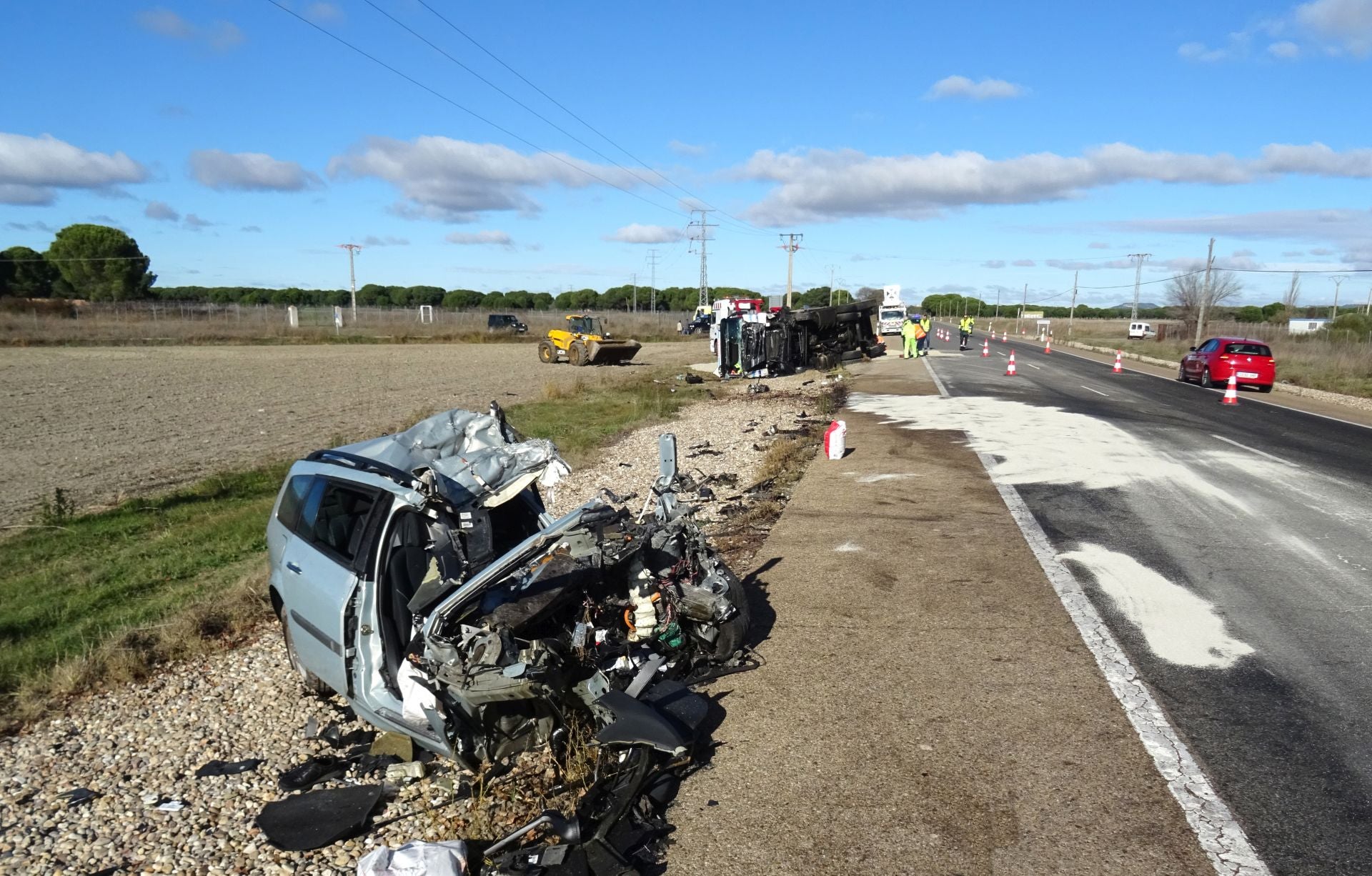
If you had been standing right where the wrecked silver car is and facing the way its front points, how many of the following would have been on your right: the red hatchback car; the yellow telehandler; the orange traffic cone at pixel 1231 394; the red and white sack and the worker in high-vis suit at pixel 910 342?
0

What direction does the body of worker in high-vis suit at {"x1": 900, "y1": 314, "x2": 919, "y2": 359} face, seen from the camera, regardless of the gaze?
away from the camera

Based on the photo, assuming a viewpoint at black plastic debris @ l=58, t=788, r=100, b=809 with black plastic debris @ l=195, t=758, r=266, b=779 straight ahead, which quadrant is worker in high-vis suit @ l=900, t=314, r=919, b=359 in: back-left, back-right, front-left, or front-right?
front-left

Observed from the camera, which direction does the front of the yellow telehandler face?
facing the viewer and to the right of the viewer

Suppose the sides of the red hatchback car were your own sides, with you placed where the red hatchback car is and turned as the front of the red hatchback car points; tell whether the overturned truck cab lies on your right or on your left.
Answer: on your left

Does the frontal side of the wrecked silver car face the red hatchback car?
no

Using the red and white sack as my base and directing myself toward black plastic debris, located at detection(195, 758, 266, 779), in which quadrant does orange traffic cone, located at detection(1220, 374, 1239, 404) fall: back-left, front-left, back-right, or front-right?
back-left

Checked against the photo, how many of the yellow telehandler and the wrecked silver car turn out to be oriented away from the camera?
0

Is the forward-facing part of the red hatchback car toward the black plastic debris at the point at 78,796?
no

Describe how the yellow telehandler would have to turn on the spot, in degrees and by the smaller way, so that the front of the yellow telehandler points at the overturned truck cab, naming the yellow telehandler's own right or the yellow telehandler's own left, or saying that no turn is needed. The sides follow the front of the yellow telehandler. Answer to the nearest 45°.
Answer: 0° — it already faces it

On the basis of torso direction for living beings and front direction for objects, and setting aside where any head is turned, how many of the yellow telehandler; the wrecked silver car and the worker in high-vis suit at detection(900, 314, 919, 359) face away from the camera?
1

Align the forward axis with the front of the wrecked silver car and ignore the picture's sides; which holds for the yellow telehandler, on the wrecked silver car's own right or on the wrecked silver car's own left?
on the wrecked silver car's own left

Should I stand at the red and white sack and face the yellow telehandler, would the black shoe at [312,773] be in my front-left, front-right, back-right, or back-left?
back-left

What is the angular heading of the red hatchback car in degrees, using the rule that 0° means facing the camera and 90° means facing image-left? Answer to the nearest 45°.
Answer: approximately 135°

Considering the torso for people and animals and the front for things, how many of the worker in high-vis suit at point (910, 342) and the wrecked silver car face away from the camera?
1

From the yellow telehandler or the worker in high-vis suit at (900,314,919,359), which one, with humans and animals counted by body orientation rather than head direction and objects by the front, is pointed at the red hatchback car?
the yellow telehandler

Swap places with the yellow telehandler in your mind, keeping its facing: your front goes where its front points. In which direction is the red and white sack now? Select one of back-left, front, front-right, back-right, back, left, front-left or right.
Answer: front-right

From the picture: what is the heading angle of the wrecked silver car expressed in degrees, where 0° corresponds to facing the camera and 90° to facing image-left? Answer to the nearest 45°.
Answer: approximately 315°

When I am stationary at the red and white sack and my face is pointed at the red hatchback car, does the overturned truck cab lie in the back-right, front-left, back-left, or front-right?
front-left
